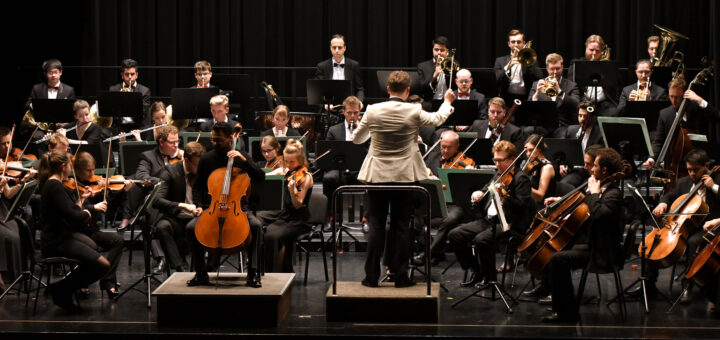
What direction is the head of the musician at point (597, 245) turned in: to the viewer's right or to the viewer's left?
to the viewer's left

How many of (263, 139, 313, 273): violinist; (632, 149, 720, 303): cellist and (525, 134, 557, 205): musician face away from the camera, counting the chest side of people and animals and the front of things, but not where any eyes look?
0

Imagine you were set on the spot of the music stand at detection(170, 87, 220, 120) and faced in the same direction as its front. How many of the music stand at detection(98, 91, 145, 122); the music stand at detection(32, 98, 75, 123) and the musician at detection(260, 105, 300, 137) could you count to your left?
2

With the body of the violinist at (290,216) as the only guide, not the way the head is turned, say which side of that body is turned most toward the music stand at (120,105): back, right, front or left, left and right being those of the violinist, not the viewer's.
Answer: right

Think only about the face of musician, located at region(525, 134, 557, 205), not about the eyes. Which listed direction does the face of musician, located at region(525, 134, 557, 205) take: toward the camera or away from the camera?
toward the camera

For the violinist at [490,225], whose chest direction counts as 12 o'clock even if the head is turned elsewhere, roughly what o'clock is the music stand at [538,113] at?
The music stand is roughly at 5 o'clock from the violinist.

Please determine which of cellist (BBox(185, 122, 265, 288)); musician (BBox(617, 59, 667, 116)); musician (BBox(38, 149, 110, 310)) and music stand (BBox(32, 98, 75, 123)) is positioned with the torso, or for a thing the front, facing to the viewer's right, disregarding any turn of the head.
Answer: musician (BBox(38, 149, 110, 310))

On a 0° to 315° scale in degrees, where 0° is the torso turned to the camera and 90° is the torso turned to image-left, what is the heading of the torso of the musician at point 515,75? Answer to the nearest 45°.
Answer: approximately 0°

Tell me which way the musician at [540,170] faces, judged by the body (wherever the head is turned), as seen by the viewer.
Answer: to the viewer's left

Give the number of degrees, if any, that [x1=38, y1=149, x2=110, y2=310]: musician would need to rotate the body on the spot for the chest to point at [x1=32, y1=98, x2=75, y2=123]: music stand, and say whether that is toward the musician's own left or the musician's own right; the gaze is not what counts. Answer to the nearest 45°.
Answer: approximately 90° to the musician's own left

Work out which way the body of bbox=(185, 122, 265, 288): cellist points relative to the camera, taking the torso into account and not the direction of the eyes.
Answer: toward the camera

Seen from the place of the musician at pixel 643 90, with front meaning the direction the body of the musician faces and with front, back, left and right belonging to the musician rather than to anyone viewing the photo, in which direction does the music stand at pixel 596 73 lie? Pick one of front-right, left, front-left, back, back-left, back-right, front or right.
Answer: back-right

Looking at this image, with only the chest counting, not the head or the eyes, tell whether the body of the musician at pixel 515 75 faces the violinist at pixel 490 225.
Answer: yes

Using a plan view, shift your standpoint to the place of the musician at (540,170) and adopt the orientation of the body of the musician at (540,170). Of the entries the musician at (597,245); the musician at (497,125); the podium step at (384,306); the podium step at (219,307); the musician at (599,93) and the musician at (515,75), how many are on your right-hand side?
3

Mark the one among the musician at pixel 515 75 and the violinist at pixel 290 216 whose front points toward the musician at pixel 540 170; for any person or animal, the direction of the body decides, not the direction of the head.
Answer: the musician at pixel 515 75

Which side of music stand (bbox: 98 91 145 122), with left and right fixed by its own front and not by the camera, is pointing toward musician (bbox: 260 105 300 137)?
right

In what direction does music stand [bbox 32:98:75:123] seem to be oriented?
away from the camera

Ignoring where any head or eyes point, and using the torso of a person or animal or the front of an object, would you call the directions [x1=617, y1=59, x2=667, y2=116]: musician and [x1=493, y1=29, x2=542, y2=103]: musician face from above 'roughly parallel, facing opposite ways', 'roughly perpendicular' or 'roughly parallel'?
roughly parallel

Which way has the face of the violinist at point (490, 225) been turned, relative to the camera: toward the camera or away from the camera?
toward the camera
